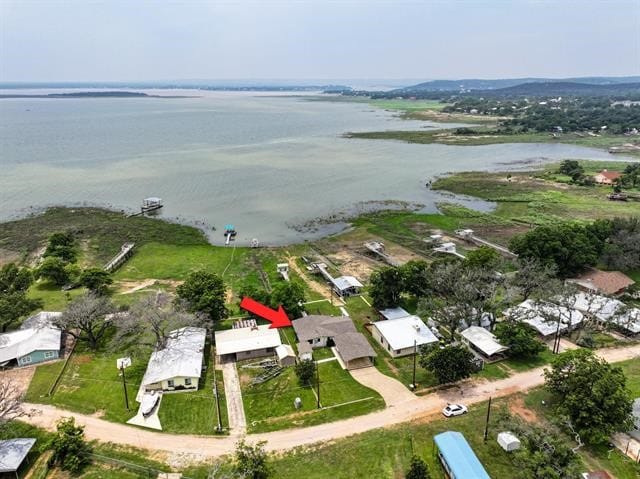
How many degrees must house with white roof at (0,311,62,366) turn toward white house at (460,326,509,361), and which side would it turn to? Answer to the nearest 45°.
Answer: approximately 45° to its left

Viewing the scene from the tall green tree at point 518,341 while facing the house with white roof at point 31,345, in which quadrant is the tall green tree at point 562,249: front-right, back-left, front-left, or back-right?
back-right

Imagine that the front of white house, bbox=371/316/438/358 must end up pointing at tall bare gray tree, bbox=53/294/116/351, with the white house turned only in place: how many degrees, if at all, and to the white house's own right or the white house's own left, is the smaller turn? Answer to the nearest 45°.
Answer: approximately 90° to the white house's own right

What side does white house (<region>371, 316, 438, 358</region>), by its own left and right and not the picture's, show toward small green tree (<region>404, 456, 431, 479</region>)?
front

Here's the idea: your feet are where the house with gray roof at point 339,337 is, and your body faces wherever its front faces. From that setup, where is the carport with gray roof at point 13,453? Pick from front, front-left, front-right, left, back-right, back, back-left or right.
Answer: front-right

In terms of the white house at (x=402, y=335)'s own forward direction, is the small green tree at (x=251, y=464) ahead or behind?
ahead

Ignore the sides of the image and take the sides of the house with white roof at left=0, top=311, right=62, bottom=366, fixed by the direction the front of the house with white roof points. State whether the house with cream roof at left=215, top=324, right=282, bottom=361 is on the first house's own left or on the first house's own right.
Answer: on the first house's own left

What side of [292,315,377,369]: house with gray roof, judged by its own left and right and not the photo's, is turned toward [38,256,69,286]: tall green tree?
right

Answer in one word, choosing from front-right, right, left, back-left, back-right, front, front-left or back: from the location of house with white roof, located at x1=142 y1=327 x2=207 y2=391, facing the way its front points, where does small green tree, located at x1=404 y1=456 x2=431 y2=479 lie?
front-left

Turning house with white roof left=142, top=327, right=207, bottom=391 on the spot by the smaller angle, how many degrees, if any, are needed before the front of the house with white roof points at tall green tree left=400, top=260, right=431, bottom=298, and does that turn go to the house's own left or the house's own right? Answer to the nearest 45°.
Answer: approximately 90° to the house's own left

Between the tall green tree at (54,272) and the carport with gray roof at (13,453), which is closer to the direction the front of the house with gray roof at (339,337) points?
the carport with gray roof
